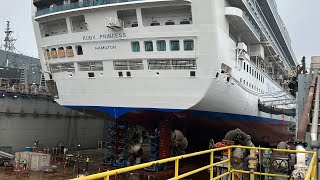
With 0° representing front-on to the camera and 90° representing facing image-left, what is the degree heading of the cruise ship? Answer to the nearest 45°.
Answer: approximately 225°
